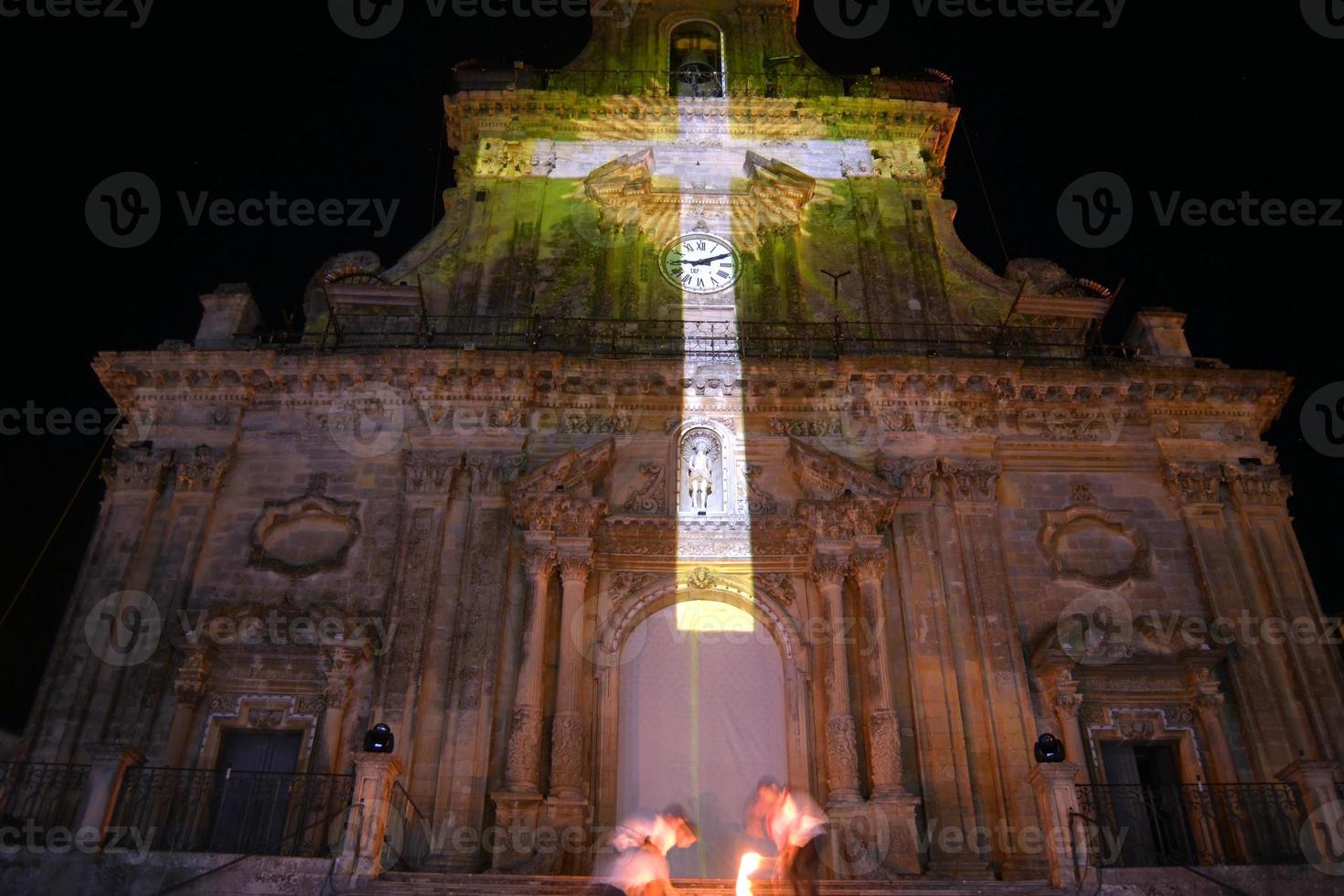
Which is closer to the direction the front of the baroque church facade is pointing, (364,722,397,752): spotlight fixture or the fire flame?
the fire flame

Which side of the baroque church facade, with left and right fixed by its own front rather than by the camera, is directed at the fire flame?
front

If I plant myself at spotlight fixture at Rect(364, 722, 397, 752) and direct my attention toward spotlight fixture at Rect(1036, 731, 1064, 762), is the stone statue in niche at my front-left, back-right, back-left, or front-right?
front-left

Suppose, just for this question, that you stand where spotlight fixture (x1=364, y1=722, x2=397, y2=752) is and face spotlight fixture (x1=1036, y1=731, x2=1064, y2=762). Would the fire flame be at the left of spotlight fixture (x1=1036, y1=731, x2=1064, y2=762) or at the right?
right

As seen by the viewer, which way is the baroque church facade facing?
toward the camera

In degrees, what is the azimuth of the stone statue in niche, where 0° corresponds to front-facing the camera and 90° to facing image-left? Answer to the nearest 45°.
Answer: approximately 0°
